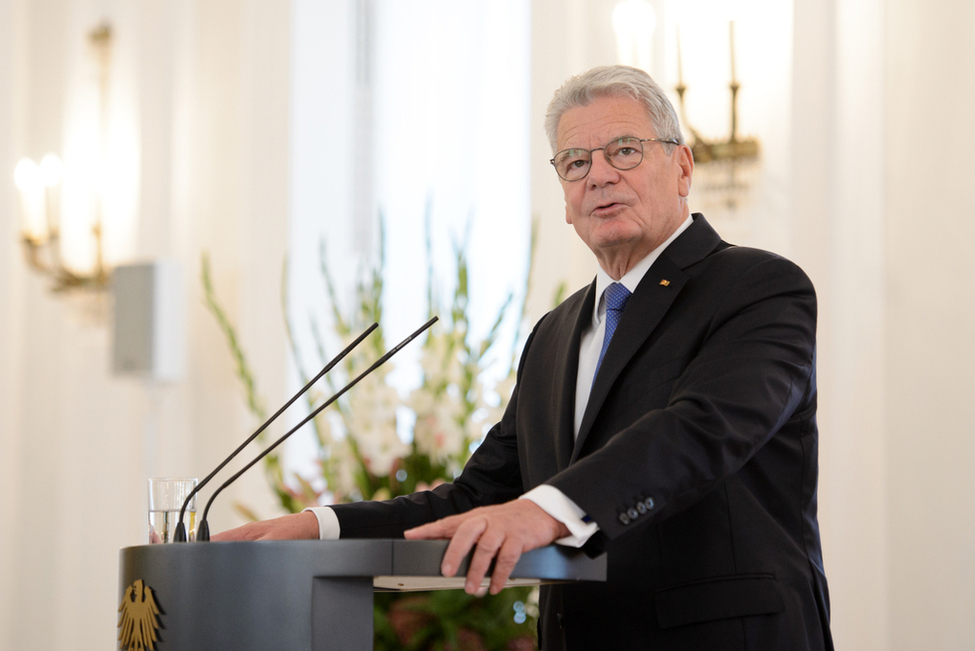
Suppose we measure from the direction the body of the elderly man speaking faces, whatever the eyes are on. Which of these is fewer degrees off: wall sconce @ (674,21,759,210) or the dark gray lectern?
the dark gray lectern

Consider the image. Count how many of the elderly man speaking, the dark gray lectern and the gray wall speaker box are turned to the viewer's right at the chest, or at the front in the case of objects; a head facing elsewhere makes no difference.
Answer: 0

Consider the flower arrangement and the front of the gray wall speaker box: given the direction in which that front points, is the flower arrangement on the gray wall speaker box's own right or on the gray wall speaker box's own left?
on the gray wall speaker box's own left

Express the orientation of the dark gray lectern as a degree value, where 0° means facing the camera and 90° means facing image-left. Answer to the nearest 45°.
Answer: approximately 45°

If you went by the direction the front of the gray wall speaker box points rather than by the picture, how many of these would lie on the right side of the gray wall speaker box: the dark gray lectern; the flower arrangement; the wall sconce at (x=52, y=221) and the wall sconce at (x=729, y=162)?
1

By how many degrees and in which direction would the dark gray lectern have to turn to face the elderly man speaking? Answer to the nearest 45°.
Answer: approximately 180°

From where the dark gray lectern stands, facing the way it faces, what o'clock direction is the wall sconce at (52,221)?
The wall sconce is roughly at 4 o'clock from the dark gray lectern.

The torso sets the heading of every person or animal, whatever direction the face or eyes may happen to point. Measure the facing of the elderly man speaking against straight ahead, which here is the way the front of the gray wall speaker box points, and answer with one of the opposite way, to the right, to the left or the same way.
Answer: the same way

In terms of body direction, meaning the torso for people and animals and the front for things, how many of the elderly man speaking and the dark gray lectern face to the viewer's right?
0

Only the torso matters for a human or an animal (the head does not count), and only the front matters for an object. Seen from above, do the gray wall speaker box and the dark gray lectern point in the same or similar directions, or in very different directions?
same or similar directions

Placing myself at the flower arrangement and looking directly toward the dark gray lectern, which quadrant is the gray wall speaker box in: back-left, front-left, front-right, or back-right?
back-right

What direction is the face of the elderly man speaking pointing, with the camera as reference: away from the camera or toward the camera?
toward the camera

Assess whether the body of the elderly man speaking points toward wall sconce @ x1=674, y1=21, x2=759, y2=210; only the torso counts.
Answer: no

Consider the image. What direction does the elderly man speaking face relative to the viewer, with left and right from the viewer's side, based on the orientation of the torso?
facing the viewer and to the left of the viewer

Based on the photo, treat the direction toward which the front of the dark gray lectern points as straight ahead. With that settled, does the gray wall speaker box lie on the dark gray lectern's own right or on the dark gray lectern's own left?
on the dark gray lectern's own right

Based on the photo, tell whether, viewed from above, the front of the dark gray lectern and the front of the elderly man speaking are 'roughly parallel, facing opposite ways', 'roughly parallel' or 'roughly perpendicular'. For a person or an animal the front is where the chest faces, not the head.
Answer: roughly parallel
